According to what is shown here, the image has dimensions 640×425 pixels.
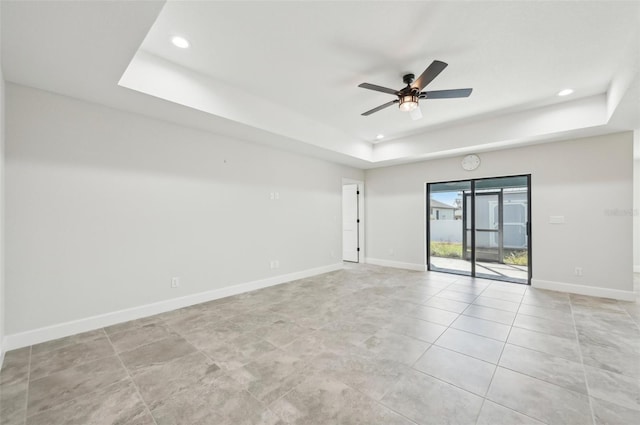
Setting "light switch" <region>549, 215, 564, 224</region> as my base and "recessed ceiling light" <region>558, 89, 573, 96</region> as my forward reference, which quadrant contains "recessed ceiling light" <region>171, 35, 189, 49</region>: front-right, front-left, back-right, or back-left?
front-right

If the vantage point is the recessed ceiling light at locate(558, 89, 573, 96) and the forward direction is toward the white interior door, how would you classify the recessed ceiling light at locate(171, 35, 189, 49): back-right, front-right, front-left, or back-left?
front-left

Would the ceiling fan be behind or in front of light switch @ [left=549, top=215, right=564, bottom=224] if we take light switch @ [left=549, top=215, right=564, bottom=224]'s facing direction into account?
in front

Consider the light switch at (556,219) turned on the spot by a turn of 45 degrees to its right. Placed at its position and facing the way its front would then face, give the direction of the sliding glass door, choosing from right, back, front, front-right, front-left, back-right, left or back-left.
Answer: front-right

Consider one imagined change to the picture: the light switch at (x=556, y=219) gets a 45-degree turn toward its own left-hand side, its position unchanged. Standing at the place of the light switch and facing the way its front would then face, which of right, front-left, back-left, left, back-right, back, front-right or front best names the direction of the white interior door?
back-right

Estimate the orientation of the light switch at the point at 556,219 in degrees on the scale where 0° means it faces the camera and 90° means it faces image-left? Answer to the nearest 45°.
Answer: approximately 0°

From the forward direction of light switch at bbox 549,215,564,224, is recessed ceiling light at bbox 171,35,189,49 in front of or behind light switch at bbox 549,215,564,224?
in front
